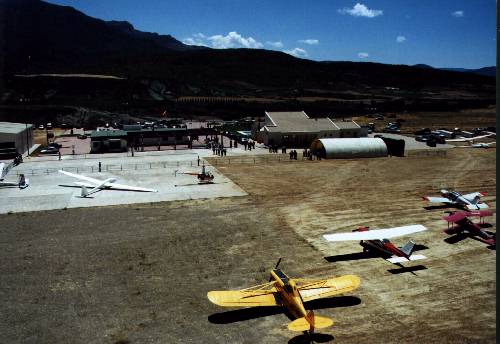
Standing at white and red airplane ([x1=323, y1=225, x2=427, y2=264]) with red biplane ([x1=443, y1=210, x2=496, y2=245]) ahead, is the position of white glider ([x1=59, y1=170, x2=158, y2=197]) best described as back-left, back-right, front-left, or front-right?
back-left

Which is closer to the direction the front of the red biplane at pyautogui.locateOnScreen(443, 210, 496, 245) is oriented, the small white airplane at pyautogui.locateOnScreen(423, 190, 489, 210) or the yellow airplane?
the small white airplane

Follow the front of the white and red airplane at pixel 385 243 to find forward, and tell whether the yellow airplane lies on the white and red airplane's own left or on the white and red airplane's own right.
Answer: on the white and red airplane's own left

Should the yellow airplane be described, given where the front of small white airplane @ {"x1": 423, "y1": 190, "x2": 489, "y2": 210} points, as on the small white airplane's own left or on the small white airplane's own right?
on the small white airplane's own left

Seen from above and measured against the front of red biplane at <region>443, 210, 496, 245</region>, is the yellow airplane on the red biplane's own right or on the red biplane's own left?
on the red biplane's own left

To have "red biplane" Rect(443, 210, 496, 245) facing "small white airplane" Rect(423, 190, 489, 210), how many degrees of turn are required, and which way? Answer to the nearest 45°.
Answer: approximately 45° to its right

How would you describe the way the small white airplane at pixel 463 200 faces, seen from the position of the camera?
facing away from the viewer and to the left of the viewer

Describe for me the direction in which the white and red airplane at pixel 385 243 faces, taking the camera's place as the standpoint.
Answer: facing away from the viewer and to the left of the viewer

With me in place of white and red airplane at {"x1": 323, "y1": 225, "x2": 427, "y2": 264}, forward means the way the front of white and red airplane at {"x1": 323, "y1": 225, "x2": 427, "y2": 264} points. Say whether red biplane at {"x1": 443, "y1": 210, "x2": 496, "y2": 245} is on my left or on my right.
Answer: on my right
